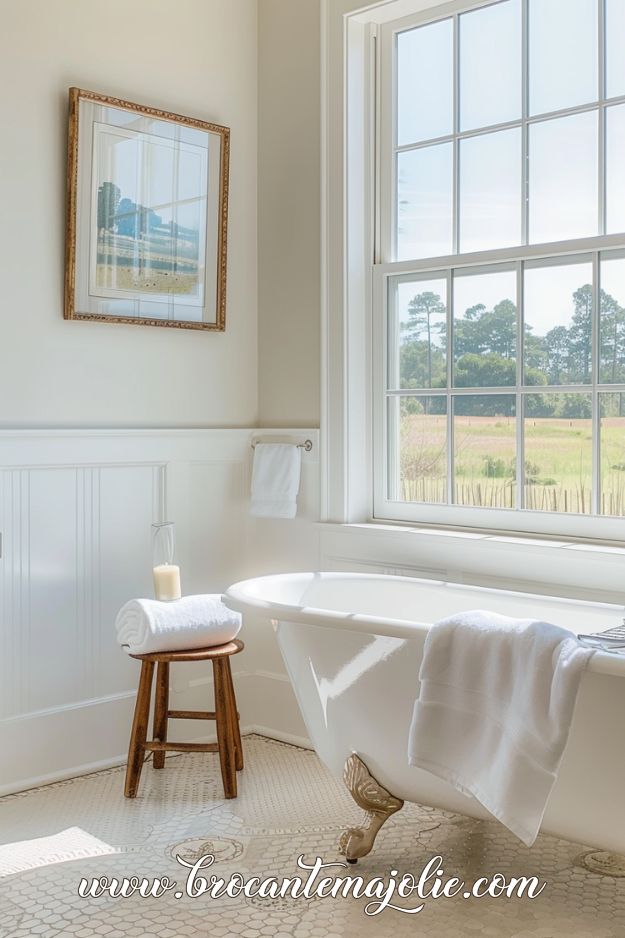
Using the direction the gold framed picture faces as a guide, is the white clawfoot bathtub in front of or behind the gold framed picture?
in front

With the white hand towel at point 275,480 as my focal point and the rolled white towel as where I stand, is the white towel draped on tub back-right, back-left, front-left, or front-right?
back-right

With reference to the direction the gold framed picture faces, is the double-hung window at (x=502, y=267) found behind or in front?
in front

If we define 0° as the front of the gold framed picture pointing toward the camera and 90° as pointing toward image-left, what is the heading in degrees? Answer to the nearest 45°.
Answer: approximately 315°

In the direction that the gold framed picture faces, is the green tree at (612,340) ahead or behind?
behind
